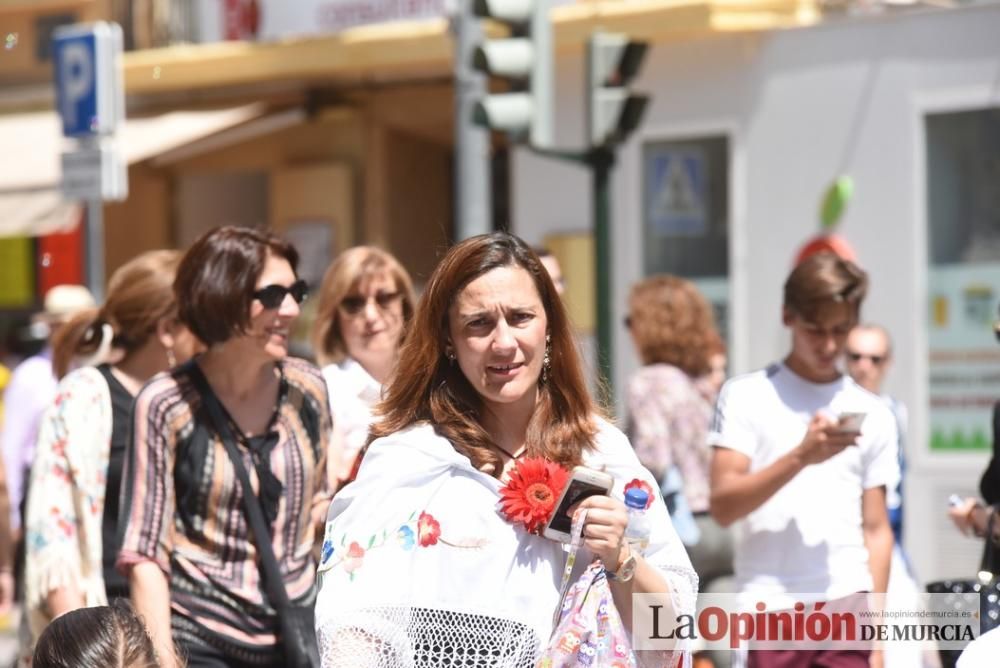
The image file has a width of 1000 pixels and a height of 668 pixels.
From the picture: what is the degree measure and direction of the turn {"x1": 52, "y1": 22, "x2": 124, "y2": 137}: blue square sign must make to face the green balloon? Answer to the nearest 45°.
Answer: approximately 135° to its left

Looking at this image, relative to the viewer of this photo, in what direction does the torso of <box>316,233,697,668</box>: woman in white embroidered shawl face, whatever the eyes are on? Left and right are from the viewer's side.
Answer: facing the viewer

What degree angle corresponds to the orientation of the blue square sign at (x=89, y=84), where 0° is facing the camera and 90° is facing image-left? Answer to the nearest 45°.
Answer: approximately 45°

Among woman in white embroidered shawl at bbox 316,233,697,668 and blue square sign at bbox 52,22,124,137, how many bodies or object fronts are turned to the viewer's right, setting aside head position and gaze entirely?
0

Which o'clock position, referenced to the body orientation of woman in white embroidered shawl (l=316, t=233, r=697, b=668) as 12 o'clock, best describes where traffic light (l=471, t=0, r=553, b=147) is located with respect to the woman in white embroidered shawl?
The traffic light is roughly at 6 o'clock from the woman in white embroidered shawl.

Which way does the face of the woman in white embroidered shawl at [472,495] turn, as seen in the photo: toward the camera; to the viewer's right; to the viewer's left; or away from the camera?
toward the camera

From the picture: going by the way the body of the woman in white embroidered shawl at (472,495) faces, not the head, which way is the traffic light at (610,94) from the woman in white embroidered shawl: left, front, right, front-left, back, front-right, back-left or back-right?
back

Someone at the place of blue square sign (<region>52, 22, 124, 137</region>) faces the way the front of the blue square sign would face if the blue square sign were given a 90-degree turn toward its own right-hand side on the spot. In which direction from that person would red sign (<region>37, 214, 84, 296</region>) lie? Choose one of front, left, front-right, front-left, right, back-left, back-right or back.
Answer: front-right

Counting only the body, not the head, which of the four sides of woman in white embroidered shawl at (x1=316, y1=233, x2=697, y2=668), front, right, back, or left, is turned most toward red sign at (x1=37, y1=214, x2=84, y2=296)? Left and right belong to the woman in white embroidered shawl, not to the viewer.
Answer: back

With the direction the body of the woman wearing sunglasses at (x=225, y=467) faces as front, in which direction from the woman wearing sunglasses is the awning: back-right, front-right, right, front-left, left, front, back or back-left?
back-left

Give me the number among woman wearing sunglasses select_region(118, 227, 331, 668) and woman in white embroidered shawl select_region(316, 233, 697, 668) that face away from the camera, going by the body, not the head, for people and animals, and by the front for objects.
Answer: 0

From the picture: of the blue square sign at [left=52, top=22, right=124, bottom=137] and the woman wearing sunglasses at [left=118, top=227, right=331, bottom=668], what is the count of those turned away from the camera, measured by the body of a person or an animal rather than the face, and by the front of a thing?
0

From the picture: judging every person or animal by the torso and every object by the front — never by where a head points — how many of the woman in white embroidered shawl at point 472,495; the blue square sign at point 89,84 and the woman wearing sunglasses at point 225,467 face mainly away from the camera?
0

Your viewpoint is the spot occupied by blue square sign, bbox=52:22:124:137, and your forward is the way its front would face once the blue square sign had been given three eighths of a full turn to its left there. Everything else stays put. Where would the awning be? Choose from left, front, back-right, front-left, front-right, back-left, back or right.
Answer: left

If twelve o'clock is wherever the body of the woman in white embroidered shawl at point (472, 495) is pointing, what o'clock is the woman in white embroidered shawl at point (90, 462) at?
the woman in white embroidered shawl at point (90, 462) is roughly at 5 o'clock from the woman in white embroidered shawl at point (472, 495).

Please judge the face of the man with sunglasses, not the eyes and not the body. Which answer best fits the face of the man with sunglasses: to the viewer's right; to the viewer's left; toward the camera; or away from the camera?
toward the camera
